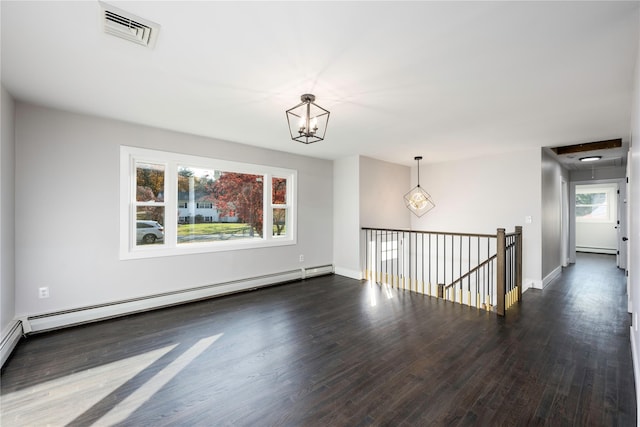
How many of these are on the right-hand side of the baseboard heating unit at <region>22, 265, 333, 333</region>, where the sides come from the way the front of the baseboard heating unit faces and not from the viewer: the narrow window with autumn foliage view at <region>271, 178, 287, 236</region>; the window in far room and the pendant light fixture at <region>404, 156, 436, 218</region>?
0

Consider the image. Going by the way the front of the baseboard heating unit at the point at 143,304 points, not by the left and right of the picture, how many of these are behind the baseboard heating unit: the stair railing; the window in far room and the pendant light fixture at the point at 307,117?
0

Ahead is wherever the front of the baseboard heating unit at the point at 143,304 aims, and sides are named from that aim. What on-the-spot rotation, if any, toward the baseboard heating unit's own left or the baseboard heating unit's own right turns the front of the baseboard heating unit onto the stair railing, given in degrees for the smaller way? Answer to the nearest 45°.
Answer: approximately 45° to the baseboard heating unit's own left

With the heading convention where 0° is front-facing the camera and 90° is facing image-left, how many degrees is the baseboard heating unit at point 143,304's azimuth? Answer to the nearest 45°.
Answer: approximately 315°

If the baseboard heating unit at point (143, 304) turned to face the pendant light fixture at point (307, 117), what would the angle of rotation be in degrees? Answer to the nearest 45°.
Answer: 0° — it already faces it

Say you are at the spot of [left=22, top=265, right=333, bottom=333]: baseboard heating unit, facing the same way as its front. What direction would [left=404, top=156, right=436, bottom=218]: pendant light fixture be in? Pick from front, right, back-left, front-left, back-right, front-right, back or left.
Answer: front-left

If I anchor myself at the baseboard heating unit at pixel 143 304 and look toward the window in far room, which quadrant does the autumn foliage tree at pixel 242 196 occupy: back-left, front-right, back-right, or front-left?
front-left

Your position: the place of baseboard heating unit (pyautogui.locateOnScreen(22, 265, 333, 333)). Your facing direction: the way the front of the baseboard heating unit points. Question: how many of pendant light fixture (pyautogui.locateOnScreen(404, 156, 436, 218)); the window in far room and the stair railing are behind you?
0
